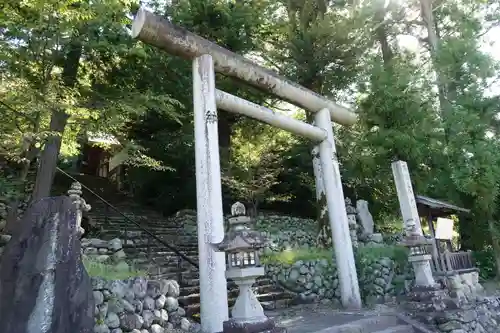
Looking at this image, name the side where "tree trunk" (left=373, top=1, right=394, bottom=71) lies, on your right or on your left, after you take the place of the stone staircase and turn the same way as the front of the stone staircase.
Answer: on your left

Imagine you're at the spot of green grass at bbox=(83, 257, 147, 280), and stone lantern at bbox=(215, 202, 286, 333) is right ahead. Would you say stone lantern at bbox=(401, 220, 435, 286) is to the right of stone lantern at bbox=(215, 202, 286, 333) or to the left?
left

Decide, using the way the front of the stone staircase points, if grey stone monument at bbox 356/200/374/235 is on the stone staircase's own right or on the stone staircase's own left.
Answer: on the stone staircase's own left

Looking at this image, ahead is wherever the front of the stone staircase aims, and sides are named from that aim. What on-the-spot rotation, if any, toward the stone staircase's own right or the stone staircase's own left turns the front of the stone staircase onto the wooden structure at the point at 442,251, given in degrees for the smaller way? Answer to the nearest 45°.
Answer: approximately 45° to the stone staircase's own left

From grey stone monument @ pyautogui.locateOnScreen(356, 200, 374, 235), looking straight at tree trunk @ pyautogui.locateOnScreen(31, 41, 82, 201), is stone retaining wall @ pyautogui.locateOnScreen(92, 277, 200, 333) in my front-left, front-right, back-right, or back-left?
front-left

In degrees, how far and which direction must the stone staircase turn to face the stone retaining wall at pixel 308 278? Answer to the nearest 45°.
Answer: approximately 45° to its left

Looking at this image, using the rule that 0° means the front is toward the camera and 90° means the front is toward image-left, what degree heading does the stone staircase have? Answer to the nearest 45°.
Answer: approximately 315°

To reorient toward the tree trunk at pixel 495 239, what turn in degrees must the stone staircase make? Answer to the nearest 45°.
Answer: approximately 45° to its left

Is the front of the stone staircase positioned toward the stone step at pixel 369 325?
yes
